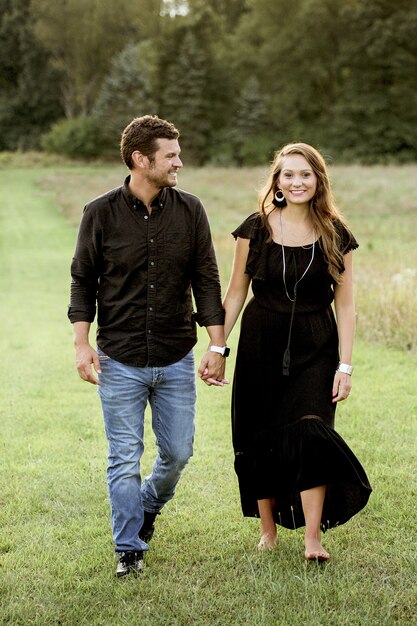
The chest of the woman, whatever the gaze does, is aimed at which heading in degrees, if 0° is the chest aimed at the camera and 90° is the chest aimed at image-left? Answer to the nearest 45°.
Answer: approximately 0°

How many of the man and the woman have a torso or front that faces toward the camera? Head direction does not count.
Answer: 2

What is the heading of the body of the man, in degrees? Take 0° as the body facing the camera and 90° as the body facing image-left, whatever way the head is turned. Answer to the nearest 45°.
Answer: approximately 0°

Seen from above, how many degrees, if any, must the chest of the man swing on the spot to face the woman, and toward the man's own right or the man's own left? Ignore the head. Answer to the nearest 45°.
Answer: approximately 90° to the man's own left

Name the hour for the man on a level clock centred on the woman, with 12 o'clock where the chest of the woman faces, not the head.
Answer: The man is roughly at 3 o'clock from the woman.
